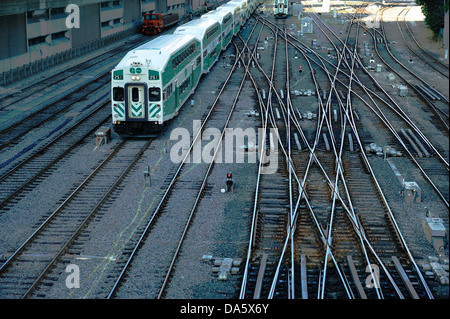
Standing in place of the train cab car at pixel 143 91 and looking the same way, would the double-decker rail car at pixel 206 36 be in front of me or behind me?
behind

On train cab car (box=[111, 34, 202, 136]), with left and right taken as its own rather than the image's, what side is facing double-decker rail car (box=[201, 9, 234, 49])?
back

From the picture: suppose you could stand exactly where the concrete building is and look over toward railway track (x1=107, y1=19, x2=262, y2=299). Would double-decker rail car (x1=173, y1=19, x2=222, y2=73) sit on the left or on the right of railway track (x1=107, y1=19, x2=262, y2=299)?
left

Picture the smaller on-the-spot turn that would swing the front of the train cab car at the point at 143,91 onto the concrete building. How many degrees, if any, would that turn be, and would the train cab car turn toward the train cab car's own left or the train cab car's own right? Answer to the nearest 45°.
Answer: approximately 180°

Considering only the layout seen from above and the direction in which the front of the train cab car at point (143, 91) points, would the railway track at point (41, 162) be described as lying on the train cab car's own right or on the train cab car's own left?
on the train cab car's own right

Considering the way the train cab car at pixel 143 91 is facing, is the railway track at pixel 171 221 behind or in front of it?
in front

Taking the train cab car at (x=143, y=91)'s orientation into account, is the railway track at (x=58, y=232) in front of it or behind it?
in front

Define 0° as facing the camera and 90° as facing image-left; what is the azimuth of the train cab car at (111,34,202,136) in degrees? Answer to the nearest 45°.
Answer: approximately 0°
